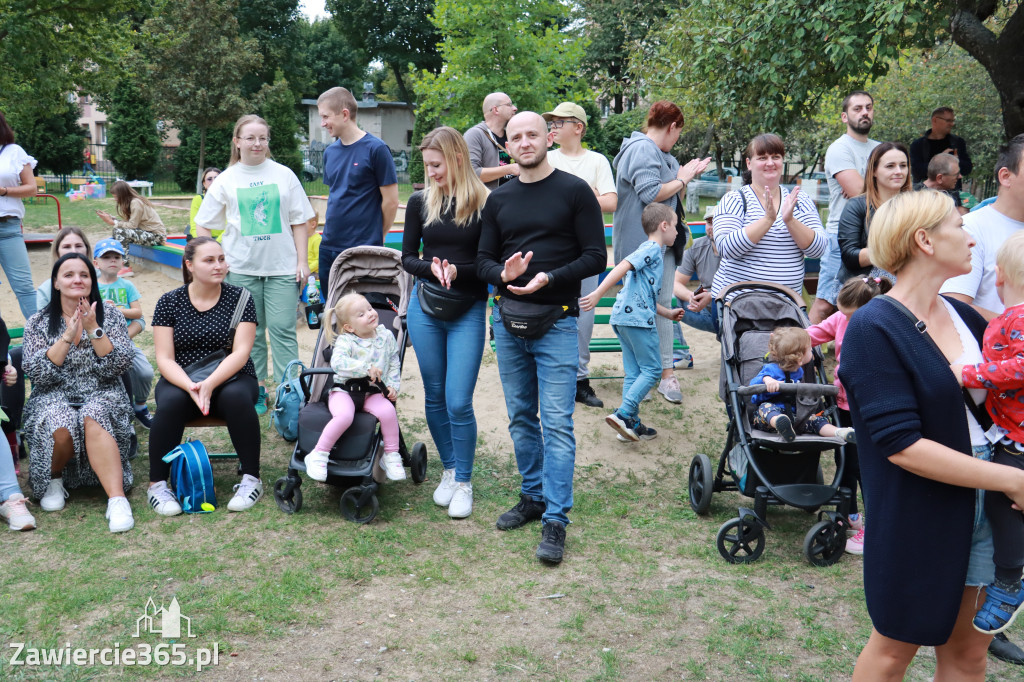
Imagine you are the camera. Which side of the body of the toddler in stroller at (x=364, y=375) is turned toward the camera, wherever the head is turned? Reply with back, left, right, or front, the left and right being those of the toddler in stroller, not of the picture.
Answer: front

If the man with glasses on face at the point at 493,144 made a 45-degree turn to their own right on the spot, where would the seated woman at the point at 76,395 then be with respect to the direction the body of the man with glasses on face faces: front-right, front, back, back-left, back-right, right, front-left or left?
front-right

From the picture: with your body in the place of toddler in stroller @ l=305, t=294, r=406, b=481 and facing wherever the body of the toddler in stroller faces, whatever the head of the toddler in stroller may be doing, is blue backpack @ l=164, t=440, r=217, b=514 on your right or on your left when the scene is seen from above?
on your right

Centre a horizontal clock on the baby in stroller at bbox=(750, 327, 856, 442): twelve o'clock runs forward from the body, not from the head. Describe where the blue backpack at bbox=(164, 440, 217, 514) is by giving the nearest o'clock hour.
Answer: The blue backpack is roughly at 4 o'clock from the baby in stroller.

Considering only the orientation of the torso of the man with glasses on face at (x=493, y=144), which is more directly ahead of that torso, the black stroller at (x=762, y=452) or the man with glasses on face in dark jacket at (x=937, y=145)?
the black stroller

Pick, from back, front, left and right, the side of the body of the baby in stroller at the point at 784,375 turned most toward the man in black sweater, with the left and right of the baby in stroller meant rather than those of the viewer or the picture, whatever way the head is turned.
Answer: right

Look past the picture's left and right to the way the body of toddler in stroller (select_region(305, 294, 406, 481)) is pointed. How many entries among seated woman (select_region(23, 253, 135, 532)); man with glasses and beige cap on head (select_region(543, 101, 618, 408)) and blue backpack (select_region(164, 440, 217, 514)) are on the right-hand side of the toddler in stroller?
2

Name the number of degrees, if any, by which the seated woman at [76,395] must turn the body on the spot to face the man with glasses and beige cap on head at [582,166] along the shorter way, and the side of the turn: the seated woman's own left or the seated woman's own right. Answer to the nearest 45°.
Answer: approximately 90° to the seated woman's own left

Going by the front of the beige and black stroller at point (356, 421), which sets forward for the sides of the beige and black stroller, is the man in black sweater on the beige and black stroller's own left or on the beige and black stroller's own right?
on the beige and black stroller's own left

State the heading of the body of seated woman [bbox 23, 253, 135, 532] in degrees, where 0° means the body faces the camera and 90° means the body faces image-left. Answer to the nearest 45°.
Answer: approximately 0°

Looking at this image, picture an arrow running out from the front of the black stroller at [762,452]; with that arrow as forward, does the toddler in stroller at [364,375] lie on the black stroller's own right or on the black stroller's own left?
on the black stroller's own right

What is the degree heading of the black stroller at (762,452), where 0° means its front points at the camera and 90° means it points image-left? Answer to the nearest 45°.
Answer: approximately 315°

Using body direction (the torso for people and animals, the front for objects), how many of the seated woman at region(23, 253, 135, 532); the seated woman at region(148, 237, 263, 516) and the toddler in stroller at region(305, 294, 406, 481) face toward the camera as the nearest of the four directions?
3

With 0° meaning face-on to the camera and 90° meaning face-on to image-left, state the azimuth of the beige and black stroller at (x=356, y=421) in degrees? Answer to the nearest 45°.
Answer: approximately 45°

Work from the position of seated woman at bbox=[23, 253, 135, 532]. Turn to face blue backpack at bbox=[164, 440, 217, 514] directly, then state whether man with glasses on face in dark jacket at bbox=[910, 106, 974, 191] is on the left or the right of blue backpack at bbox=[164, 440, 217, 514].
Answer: left
